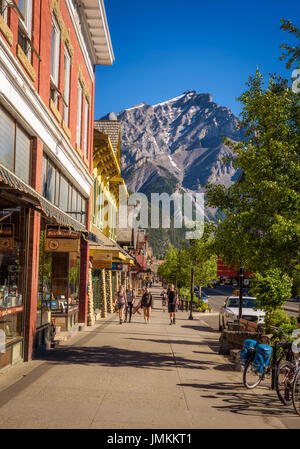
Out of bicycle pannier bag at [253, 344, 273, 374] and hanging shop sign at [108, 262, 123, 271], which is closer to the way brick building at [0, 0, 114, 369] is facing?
the bicycle pannier bag

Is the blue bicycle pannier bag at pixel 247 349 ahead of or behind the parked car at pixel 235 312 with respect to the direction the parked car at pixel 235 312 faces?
ahead

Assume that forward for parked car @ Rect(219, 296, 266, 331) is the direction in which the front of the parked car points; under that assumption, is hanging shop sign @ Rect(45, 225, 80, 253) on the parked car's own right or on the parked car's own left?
on the parked car's own right

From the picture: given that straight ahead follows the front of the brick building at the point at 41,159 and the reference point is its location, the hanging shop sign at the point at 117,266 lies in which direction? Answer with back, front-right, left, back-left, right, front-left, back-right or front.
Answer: left

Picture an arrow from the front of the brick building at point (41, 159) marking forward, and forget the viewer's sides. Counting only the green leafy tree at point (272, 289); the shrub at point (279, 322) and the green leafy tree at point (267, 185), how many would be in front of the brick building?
3

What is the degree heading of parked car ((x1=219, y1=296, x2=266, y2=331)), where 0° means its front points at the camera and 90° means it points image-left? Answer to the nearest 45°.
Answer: approximately 315°

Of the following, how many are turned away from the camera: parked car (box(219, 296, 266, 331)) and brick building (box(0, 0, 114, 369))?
0

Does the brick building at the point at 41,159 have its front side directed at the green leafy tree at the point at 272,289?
yes

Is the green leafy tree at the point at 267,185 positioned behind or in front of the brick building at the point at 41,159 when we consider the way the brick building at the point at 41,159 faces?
in front

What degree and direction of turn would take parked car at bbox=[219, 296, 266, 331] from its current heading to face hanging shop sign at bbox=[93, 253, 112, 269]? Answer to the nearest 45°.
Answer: approximately 135° to its right

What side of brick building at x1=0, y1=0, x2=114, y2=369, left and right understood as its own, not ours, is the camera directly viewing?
right

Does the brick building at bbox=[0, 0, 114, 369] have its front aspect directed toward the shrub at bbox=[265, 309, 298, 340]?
yes

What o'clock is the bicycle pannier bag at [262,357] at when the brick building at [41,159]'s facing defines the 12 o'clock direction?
The bicycle pannier bag is roughly at 1 o'clock from the brick building.
